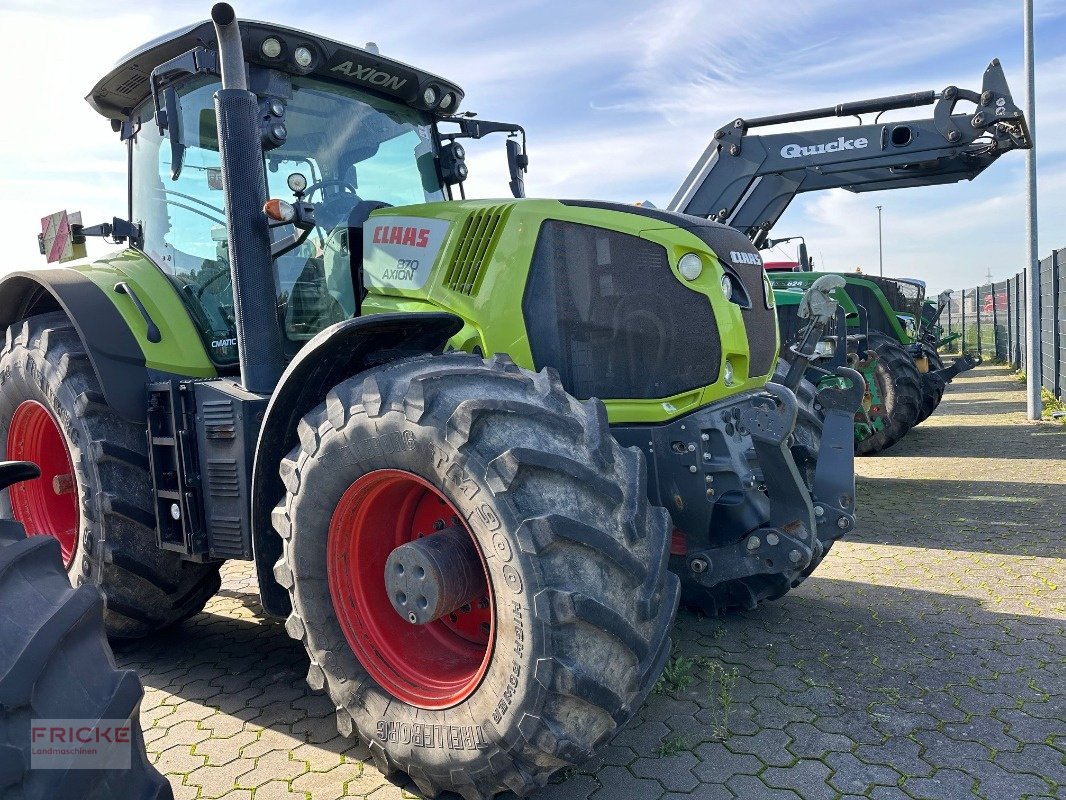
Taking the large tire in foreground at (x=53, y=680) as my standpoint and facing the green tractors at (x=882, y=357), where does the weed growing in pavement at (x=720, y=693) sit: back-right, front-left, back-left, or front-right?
front-right

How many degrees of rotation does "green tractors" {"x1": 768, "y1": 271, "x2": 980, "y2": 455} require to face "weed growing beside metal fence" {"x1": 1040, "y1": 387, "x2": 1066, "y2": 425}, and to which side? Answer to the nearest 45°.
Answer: approximately 90° to its left

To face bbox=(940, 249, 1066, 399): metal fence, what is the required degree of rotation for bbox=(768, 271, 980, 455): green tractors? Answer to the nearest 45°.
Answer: approximately 45° to its left

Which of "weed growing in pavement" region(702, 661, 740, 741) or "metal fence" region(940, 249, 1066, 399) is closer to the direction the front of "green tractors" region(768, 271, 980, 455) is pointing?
the weed growing in pavement

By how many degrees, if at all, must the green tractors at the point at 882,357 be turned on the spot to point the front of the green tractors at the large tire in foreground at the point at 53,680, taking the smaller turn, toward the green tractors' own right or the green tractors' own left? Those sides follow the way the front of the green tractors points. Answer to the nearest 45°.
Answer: approximately 45° to the green tractors' own right

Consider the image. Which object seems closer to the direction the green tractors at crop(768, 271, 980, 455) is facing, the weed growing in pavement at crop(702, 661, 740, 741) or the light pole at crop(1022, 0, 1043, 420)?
the weed growing in pavement

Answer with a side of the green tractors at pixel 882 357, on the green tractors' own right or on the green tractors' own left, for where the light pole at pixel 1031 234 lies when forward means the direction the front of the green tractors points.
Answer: on the green tractors' own left
